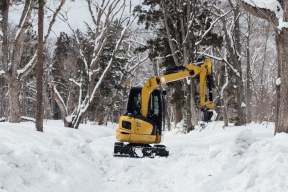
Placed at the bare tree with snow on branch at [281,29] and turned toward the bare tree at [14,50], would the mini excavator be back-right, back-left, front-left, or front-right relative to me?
front-left

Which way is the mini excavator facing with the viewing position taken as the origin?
facing to the right of the viewer

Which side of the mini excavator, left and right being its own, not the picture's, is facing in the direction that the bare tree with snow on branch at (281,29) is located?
front

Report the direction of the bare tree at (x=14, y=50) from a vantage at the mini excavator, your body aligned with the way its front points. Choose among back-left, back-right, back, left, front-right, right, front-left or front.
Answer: back-left

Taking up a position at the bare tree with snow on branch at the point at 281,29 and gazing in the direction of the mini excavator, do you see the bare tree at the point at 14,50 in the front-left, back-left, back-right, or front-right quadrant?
front-right

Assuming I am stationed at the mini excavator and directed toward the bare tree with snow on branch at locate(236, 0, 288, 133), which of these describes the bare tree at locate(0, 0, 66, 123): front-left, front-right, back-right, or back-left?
back-left

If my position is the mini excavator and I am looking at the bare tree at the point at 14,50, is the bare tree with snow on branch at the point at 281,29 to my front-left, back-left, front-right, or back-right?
back-right

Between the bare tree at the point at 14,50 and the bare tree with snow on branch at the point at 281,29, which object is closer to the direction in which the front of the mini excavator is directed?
the bare tree with snow on branch
